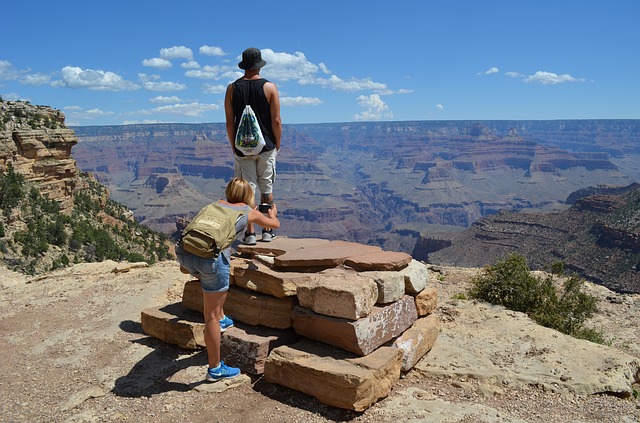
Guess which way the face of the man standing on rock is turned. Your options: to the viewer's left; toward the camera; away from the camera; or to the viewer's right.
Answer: away from the camera

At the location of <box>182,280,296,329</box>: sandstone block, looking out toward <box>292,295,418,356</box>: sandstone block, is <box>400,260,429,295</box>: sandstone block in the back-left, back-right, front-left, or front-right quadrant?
front-left

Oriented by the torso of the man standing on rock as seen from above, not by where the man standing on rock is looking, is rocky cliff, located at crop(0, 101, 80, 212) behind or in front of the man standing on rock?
in front

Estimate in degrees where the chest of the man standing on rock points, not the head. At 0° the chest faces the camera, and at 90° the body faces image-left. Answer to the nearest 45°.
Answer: approximately 180°

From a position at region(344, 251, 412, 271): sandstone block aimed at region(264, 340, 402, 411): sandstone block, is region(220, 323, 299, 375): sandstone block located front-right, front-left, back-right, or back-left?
front-right

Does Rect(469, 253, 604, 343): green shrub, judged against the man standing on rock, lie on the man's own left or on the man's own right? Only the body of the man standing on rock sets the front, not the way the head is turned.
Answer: on the man's own right
